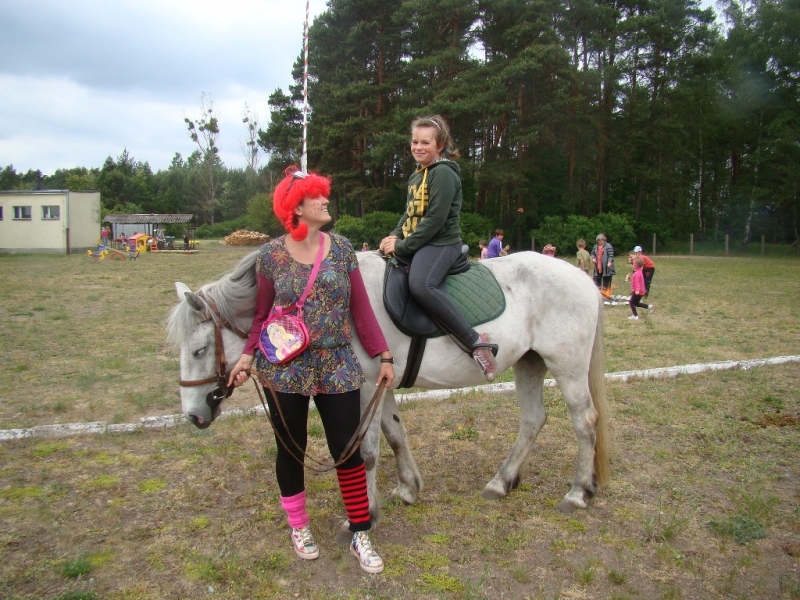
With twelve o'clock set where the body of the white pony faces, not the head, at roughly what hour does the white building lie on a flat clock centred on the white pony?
The white building is roughly at 2 o'clock from the white pony.

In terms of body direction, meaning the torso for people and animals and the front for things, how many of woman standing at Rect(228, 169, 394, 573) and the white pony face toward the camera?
1

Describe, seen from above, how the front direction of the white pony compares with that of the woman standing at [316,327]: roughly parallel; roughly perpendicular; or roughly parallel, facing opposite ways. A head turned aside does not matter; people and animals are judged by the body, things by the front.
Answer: roughly perpendicular

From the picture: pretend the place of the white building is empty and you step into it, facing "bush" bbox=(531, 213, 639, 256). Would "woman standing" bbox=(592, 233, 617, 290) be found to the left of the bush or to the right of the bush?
right

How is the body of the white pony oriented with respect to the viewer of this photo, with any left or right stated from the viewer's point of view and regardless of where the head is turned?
facing to the left of the viewer

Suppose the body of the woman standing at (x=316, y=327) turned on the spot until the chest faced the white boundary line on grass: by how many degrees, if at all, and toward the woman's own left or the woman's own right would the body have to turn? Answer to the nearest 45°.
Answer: approximately 180°

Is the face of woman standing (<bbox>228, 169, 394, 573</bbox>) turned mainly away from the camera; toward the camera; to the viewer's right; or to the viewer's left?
to the viewer's right
